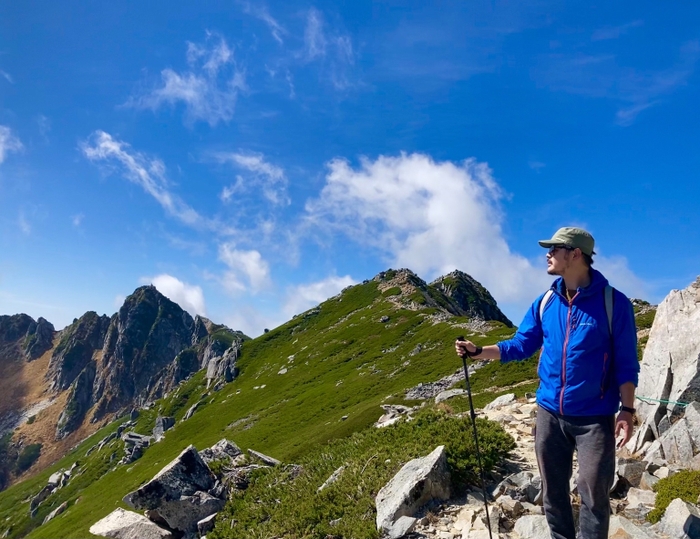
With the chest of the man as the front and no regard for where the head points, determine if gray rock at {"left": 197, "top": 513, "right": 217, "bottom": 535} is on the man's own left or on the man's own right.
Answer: on the man's own right

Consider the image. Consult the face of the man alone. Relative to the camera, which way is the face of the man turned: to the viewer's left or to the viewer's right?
to the viewer's left

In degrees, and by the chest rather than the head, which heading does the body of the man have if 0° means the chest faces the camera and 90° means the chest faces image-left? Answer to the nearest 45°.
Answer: approximately 45°

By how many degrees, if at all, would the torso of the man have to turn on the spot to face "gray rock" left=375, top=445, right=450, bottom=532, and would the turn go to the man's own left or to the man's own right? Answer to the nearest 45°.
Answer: approximately 90° to the man's own right

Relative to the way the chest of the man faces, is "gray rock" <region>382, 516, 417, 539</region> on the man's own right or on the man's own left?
on the man's own right

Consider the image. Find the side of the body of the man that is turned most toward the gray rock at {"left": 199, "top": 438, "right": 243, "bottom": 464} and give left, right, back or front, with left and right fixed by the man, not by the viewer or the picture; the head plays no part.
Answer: right

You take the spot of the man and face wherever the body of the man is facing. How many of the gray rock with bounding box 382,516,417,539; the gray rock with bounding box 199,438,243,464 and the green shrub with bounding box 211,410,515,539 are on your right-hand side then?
3

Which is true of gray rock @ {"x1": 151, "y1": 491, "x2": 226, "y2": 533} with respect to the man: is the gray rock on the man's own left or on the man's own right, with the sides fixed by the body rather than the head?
on the man's own right
